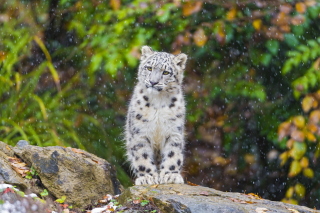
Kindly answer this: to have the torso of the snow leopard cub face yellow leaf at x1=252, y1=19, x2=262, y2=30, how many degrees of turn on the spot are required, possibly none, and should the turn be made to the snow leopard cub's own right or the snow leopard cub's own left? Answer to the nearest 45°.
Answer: approximately 135° to the snow leopard cub's own left

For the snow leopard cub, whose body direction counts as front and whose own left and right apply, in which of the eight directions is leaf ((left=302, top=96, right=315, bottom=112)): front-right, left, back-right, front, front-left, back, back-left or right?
back-left

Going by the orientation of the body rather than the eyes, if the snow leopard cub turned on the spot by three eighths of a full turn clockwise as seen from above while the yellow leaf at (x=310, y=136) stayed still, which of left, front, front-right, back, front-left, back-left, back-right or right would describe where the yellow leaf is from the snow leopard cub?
right

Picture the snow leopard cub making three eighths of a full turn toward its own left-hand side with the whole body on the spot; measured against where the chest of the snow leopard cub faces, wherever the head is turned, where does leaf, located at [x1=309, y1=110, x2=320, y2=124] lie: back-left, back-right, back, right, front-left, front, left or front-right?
front

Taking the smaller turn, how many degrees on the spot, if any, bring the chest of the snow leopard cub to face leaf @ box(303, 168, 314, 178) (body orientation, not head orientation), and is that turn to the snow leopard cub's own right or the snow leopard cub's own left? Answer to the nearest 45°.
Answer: approximately 135° to the snow leopard cub's own left

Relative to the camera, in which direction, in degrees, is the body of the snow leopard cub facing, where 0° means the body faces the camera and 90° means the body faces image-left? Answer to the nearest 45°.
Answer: approximately 0°

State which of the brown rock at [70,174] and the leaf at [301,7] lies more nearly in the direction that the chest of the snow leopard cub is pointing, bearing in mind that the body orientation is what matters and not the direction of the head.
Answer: the brown rock

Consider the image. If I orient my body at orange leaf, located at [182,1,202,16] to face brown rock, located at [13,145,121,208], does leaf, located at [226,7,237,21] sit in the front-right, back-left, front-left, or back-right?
back-left

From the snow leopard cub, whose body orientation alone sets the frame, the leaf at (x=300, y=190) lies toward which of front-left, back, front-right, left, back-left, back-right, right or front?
back-left

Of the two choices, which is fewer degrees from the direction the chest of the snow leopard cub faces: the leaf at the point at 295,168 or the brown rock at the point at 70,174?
the brown rock

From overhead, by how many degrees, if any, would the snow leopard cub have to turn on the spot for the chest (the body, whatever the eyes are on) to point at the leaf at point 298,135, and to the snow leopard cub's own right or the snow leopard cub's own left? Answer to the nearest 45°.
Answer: approximately 135° to the snow leopard cub's own left

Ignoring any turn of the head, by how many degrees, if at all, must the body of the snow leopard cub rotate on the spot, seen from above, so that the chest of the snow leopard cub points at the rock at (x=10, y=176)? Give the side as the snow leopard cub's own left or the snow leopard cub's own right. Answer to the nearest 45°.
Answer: approximately 90° to the snow leopard cub's own right

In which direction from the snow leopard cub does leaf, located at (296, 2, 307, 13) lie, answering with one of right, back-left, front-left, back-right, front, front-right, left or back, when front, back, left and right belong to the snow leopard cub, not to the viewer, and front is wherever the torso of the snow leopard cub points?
back-left
